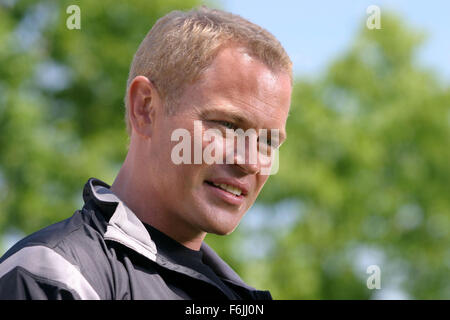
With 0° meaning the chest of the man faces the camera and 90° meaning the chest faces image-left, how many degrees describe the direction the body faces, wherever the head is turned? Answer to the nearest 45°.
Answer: approximately 315°

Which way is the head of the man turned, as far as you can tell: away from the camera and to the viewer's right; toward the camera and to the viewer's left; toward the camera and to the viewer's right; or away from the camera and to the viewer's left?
toward the camera and to the viewer's right
